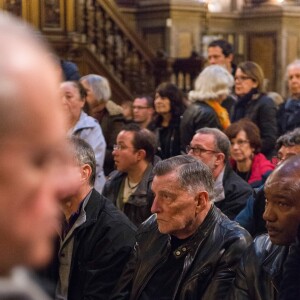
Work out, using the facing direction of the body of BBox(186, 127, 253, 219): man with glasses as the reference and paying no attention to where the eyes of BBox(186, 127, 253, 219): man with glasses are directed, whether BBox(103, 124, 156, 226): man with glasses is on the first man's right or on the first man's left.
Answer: on the first man's right

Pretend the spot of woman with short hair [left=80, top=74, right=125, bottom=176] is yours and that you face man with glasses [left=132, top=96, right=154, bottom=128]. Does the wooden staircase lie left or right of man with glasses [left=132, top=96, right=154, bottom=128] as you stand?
left

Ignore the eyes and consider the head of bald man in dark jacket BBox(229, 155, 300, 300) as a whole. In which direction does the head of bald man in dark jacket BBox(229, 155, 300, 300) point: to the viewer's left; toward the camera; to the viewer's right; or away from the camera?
to the viewer's left

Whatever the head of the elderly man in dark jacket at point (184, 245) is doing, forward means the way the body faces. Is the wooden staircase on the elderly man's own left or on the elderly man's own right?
on the elderly man's own right

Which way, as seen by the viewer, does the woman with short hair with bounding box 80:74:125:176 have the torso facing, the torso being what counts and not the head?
to the viewer's left

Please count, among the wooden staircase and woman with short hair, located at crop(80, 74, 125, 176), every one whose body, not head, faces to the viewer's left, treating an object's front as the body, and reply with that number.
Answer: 1

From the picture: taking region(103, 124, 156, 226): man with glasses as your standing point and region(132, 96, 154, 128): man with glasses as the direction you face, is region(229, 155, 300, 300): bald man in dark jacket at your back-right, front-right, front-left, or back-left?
back-right

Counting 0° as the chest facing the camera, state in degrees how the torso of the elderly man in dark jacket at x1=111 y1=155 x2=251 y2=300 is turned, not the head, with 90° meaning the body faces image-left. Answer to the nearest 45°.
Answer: approximately 45°

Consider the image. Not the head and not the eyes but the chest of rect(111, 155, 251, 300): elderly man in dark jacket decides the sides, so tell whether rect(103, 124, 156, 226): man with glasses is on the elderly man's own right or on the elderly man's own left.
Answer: on the elderly man's own right

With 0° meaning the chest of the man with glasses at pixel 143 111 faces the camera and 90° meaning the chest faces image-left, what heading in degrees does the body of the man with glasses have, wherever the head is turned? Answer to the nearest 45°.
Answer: approximately 45°

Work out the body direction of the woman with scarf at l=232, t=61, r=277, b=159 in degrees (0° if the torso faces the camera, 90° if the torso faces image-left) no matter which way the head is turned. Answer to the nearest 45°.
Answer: approximately 45°

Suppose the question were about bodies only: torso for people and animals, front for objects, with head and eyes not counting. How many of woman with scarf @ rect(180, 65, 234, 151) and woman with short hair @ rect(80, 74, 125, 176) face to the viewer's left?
1
